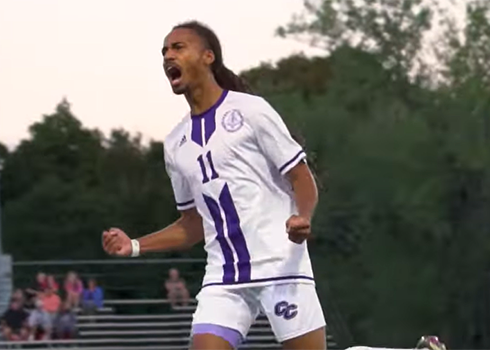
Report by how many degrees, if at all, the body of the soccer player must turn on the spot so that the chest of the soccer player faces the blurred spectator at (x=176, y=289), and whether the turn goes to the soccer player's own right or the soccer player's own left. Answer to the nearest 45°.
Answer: approximately 135° to the soccer player's own right

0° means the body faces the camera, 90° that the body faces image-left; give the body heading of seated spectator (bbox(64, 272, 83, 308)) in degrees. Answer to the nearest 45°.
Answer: approximately 0°

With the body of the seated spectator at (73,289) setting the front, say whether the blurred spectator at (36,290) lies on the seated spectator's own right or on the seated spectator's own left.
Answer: on the seated spectator's own right

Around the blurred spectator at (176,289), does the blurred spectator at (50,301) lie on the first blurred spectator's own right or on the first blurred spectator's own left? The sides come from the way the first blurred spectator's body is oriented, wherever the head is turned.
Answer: on the first blurred spectator's own right

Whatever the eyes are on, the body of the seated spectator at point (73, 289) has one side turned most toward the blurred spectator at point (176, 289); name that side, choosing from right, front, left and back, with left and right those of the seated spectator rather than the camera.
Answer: left
